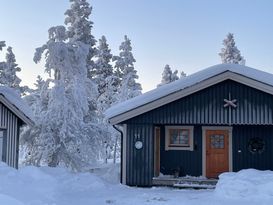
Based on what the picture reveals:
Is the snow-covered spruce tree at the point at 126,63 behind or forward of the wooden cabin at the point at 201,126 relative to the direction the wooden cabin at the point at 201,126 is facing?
behind

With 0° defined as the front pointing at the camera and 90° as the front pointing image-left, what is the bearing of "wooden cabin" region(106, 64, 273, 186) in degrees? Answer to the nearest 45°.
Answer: approximately 0°

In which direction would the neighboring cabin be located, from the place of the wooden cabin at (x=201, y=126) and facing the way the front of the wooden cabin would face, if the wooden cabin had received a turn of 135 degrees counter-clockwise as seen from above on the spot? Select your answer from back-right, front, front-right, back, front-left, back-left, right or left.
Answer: back-left

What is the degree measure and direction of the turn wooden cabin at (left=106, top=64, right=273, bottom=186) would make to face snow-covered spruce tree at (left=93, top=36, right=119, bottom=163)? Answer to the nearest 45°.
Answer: approximately 180°

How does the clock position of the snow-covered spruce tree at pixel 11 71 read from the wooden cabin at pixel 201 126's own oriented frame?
The snow-covered spruce tree is roughly at 5 o'clock from the wooden cabin.

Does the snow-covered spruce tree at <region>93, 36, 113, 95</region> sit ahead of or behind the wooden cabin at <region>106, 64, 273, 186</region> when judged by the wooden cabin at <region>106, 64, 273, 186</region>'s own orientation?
behind

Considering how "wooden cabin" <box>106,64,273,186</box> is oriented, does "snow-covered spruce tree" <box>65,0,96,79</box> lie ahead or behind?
behind
